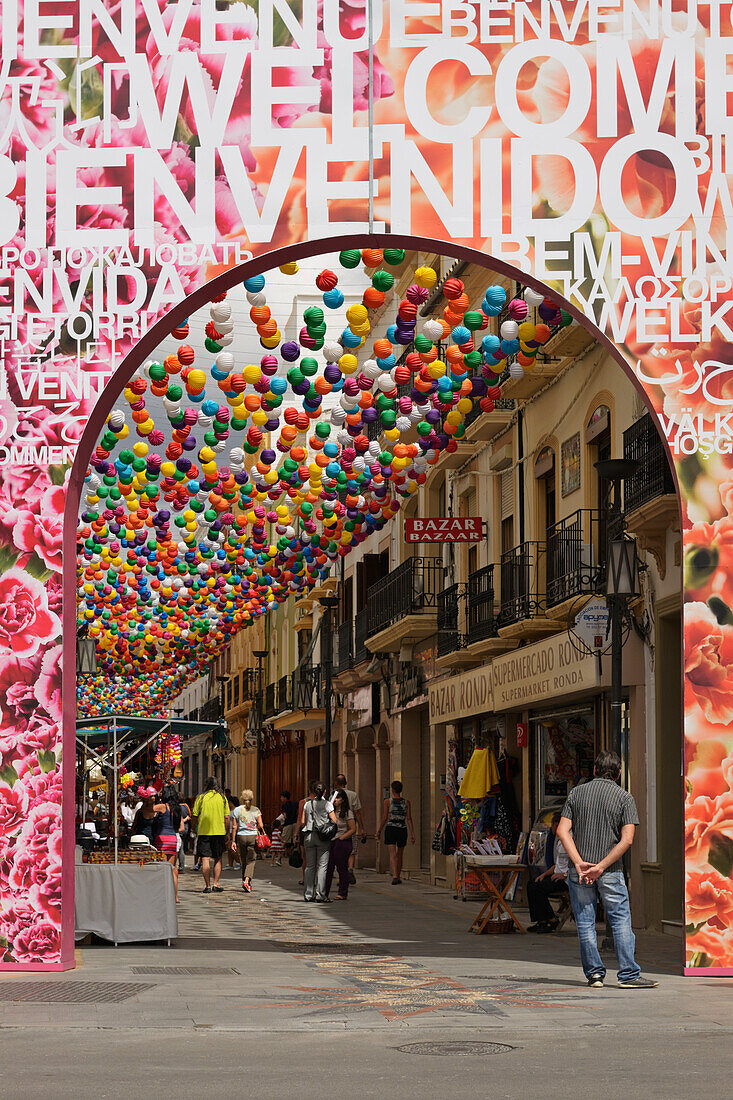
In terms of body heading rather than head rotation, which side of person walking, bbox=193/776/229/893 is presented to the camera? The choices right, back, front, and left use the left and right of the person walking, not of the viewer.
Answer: back

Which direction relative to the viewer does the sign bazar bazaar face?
toward the camera

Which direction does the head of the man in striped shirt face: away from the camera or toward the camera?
away from the camera
